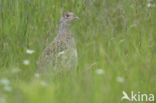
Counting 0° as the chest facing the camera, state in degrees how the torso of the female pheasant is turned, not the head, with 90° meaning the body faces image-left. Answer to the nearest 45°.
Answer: approximately 270°
